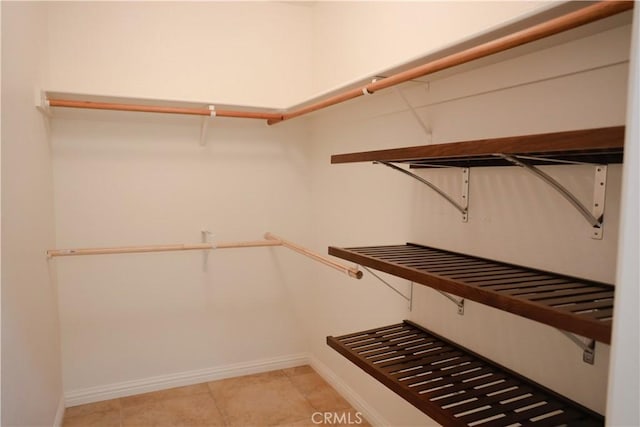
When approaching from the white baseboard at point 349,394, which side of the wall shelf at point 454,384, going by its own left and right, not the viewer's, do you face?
right

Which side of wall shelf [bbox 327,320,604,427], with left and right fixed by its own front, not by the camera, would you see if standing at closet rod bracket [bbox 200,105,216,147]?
right

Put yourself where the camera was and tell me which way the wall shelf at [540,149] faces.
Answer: facing the viewer and to the left of the viewer

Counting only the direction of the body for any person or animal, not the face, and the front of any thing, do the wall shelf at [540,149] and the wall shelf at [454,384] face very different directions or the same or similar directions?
same or similar directions

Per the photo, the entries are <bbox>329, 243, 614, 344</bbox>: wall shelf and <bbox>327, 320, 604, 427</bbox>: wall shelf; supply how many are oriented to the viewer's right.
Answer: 0

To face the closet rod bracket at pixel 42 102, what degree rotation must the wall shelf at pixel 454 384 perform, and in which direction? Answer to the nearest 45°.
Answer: approximately 45° to its right

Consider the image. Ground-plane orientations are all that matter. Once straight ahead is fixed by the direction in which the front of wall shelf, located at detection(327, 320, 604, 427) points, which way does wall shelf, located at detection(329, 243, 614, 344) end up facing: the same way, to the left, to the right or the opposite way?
the same way

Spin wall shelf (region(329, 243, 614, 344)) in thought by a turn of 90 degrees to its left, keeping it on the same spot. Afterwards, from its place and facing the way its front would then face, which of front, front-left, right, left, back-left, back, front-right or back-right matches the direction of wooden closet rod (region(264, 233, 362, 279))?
back

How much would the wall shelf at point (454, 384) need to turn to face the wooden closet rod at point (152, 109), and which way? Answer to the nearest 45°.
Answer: approximately 45° to its right

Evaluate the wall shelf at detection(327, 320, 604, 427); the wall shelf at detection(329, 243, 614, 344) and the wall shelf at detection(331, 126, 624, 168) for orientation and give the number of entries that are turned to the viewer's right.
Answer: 0

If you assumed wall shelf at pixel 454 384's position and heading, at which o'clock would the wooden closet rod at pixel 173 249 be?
The wooden closet rod is roughly at 2 o'clock from the wall shelf.

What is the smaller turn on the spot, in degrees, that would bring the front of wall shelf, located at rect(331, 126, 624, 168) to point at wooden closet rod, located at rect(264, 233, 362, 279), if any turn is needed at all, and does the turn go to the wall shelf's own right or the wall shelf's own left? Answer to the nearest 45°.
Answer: approximately 90° to the wall shelf's own right

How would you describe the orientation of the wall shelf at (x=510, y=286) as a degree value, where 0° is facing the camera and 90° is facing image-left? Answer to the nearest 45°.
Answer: approximately 45°
